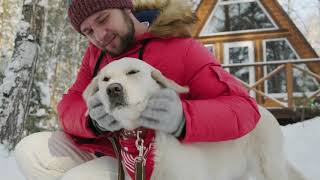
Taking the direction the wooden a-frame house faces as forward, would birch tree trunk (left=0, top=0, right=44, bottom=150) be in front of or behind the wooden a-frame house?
in front

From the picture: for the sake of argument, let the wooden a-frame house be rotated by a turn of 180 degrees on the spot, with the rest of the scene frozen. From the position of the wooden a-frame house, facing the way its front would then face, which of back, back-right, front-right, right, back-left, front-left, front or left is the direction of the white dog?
back

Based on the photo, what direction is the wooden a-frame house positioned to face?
toward the camera
